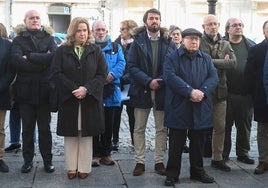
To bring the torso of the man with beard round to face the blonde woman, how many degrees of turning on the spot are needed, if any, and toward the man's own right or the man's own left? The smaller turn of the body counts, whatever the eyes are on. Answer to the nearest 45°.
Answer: approximately 90° to the man's own right

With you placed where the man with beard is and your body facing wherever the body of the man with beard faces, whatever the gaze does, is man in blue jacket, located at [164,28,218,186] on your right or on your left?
on your left

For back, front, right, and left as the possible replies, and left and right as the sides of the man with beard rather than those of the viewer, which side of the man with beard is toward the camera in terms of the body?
front

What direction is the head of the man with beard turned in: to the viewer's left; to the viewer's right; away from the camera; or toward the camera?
toward the camera

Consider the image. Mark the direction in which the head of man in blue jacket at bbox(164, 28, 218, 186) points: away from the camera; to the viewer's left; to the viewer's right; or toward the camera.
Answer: toward the camera

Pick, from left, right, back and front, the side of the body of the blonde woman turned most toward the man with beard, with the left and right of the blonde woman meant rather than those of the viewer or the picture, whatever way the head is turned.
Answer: left

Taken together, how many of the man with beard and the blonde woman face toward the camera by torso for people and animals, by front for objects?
2

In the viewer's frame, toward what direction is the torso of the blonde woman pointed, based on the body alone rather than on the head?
toward the camera

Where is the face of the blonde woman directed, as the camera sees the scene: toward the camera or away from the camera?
toward the camera

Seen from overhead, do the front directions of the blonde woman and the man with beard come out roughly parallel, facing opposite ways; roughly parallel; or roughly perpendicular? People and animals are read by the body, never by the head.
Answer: roughly parallel
